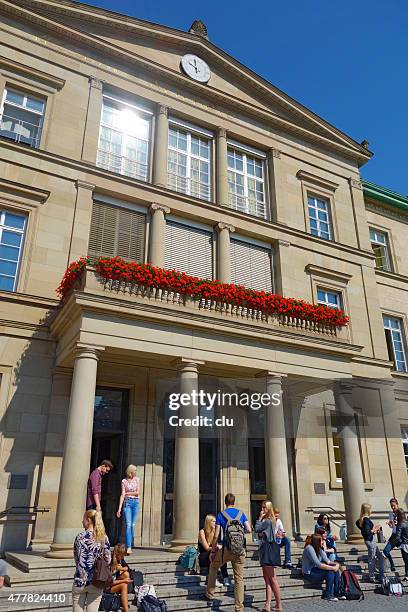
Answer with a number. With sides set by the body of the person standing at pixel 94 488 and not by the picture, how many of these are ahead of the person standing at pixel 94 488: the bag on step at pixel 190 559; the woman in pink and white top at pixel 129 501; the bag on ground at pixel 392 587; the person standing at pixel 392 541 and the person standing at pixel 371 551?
5

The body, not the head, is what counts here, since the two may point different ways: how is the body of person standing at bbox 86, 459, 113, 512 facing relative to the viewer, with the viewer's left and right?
facing to the right of the viewer

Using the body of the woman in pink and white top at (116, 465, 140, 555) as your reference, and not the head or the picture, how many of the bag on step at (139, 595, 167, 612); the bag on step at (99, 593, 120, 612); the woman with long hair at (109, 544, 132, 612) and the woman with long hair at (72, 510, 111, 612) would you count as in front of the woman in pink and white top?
4

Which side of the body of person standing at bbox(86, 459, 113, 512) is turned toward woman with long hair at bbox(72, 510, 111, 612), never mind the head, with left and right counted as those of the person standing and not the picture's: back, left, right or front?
right

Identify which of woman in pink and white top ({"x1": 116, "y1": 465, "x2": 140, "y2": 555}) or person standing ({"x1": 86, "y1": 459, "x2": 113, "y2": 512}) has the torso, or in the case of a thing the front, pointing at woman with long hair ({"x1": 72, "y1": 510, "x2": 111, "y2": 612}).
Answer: the woman in pink and white top

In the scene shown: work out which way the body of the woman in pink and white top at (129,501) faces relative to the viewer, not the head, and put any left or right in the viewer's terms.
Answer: facing the viewer

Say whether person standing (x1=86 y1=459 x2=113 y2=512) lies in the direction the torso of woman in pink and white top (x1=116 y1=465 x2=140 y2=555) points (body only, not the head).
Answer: no

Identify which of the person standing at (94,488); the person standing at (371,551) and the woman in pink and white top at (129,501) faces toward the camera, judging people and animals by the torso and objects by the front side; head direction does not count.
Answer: the woman in pink and white top

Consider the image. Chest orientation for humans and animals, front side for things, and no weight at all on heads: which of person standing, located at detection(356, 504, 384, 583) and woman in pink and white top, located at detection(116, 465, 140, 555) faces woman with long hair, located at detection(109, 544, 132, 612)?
the woman in pink and white top

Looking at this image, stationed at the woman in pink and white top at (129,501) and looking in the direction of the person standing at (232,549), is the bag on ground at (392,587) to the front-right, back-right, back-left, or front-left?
front-left

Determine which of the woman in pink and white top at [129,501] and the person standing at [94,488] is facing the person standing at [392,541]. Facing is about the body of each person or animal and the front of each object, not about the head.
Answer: the person standing at [94,488]

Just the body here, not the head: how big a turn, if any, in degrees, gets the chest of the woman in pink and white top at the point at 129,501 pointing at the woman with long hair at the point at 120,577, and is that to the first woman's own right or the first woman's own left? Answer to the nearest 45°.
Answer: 0° — they already face them

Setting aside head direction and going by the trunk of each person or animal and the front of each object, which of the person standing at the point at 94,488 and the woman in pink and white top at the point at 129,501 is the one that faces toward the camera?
the woman in pink and white top
